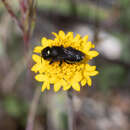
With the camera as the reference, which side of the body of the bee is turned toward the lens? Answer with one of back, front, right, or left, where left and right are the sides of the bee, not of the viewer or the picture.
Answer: left
